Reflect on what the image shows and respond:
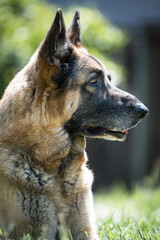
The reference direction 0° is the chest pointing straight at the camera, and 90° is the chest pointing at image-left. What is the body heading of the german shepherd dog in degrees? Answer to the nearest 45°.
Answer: approximately 270°
